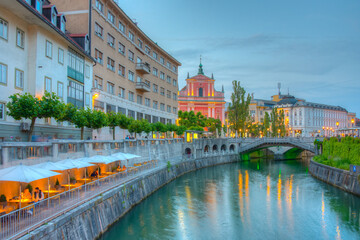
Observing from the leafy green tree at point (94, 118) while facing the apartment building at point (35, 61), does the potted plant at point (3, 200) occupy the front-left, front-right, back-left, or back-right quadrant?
front-left

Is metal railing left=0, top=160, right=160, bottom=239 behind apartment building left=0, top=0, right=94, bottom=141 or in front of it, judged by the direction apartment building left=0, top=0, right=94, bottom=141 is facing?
in front

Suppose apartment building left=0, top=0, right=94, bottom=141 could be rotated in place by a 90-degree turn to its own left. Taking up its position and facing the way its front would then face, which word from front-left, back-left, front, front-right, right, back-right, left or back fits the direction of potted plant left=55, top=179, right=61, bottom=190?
back-right

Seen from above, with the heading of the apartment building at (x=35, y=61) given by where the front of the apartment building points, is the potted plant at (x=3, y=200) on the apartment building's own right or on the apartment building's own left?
on the apartment building's own right

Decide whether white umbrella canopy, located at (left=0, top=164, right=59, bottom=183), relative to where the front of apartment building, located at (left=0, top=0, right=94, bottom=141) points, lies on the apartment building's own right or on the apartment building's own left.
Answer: on the apartment building's own right

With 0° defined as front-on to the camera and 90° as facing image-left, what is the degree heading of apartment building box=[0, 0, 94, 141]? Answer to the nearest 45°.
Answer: approximately 315°

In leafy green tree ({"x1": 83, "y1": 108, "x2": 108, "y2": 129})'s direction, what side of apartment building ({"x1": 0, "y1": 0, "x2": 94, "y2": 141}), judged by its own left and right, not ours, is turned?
left

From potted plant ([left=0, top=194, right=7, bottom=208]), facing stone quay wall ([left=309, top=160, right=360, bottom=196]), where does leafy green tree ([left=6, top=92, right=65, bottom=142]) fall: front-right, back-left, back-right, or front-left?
front-left

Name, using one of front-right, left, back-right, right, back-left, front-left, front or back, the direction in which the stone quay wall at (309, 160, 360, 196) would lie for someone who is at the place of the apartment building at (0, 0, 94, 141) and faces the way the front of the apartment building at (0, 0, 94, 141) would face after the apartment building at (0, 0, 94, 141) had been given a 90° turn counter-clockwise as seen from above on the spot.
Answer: front-right
